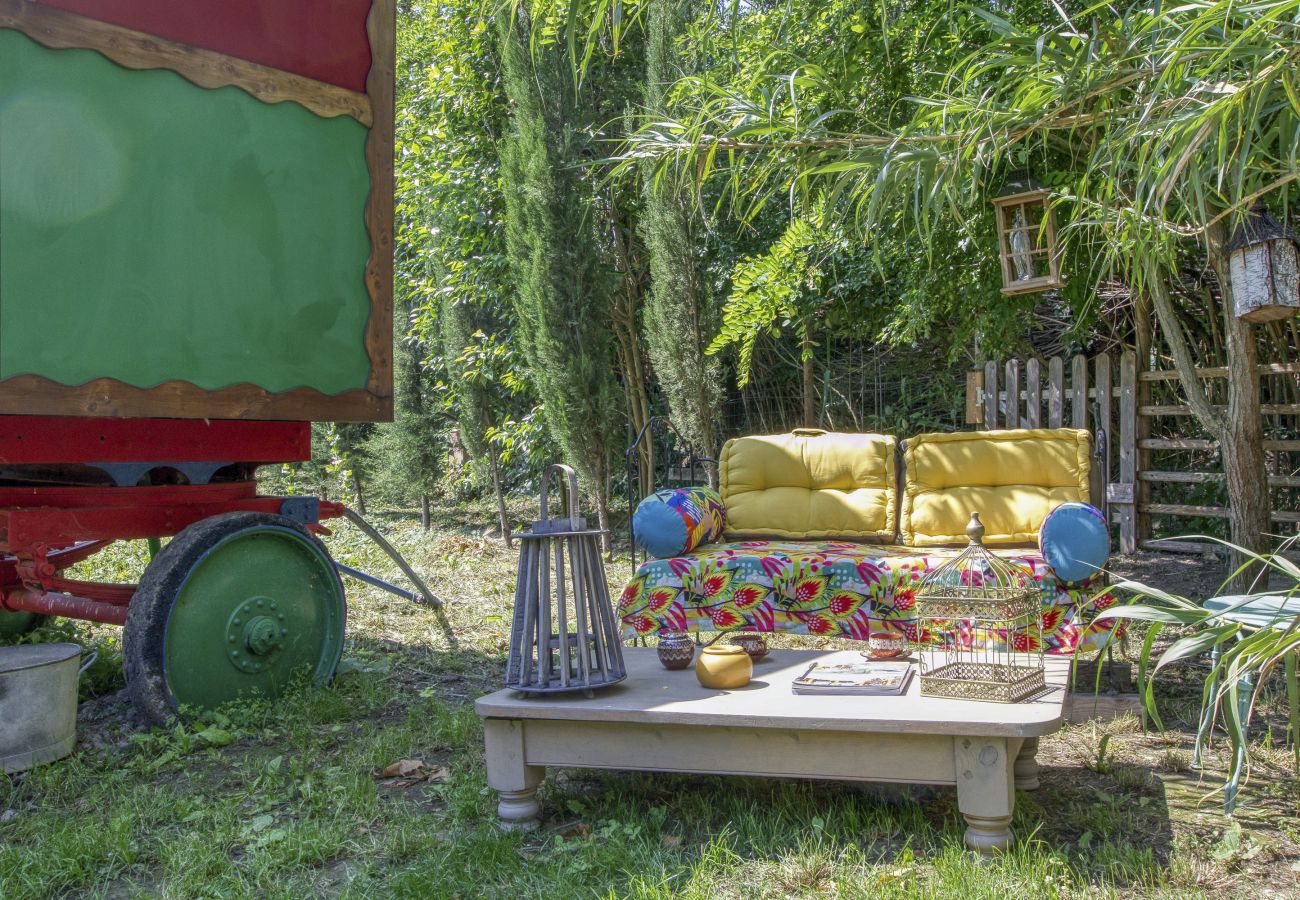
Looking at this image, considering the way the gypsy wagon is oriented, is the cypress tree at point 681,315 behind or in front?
in front

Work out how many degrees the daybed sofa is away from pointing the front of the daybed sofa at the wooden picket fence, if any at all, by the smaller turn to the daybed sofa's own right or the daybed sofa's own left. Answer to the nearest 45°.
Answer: approximately 135° to the daybed sofa's own left

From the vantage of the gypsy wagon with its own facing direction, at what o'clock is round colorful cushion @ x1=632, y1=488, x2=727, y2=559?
The round colorful cushion is roughly at 12 o'clock from the gypsy wagon.

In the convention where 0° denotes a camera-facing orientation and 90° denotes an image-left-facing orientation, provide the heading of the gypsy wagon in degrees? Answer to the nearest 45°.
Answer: approximately 270°

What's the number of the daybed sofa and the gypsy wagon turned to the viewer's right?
1

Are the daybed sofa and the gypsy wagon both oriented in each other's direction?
no

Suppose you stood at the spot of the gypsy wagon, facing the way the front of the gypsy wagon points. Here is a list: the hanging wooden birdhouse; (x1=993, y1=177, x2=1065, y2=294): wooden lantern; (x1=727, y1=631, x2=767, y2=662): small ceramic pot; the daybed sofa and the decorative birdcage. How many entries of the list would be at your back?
0

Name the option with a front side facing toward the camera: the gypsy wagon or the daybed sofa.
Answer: the daybed sofa

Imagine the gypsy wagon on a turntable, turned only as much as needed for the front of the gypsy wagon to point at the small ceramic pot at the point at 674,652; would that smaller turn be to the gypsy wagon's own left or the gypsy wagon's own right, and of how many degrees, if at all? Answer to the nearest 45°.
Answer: approximately 45° to the gypsy wagon's own right

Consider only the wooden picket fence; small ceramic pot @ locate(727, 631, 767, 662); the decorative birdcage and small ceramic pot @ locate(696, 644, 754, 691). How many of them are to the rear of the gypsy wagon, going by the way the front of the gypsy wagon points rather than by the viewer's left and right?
0

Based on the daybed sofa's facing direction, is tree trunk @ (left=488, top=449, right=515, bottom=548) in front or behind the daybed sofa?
behind

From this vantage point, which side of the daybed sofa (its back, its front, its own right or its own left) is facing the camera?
front

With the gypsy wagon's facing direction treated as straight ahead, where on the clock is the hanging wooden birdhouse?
The hanging wooden birdhouse is roughly at 1 o'clock from the gypsy wagon.

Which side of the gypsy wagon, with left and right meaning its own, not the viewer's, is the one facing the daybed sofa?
front

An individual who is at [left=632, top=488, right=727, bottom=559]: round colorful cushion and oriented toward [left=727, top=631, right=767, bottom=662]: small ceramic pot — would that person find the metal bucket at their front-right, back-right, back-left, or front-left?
front-right

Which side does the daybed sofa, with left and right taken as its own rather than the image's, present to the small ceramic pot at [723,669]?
front

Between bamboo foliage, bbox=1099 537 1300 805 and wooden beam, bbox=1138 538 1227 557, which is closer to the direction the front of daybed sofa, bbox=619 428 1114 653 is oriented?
the bamboo foliage
